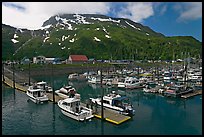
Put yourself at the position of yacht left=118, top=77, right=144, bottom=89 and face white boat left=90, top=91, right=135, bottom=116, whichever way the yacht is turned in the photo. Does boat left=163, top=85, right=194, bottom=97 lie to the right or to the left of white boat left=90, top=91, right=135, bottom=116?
left

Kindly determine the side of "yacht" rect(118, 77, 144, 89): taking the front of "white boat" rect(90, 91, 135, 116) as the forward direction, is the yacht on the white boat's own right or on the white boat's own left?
on the white boat's own right

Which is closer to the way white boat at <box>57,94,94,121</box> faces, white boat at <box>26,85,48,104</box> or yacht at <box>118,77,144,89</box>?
the white boat

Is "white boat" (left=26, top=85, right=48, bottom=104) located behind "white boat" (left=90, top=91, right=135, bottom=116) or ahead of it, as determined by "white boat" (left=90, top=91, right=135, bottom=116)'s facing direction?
ahead

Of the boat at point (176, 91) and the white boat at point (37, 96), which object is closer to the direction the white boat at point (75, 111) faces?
the white boat
